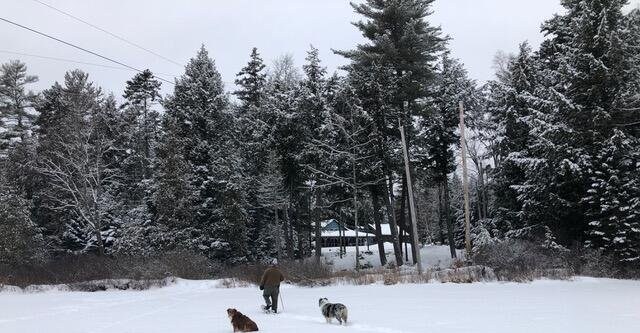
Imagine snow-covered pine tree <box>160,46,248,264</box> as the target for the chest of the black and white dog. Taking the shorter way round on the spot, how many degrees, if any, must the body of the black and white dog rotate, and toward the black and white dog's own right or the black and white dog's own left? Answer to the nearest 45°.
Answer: approximately 45° to the black and white dog's own right

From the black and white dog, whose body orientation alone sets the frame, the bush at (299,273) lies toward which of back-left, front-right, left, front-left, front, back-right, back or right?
front-right

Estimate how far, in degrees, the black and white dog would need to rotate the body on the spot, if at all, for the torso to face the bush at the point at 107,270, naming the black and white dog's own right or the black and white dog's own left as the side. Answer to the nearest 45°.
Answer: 0° — it already faces it

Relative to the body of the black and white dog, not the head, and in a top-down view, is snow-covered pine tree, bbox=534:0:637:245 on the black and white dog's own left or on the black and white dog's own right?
on the black and white dog's own right

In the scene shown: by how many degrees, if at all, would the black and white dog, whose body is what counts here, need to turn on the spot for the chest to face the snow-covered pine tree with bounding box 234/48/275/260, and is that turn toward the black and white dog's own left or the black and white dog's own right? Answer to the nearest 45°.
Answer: approximately 45° to the black and white dog's own right

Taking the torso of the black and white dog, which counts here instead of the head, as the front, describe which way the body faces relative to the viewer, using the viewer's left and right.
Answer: facing away from the viewer and to the left of the viewer

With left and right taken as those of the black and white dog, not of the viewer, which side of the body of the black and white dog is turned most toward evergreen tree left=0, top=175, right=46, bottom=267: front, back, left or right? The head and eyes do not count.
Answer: front

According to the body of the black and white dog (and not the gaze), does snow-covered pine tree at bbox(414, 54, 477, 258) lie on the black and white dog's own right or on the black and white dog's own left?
on the black and white dog's own right

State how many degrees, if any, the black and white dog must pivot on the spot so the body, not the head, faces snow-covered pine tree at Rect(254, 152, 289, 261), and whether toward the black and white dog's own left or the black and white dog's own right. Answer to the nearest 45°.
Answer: approximately 45° to the black and white dog's own right

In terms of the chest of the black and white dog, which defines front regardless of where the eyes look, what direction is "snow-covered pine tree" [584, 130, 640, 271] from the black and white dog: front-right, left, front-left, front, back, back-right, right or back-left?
right

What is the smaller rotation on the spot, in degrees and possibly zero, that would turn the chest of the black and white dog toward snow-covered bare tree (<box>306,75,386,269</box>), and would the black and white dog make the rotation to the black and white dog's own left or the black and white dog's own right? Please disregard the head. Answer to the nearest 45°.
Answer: approximately 45° to the black and white dog's own right

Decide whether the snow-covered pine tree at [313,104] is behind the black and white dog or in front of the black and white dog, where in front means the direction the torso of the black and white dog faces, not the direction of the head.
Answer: in front

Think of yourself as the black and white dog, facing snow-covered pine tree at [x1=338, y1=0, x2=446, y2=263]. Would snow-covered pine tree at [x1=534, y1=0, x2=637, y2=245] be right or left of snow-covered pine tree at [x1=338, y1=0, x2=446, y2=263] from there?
right

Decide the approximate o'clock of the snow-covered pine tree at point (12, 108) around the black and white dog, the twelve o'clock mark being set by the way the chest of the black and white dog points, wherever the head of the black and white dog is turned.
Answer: The snow-covered pine tree is roughly at 12 o'clock from the black and white dog.
